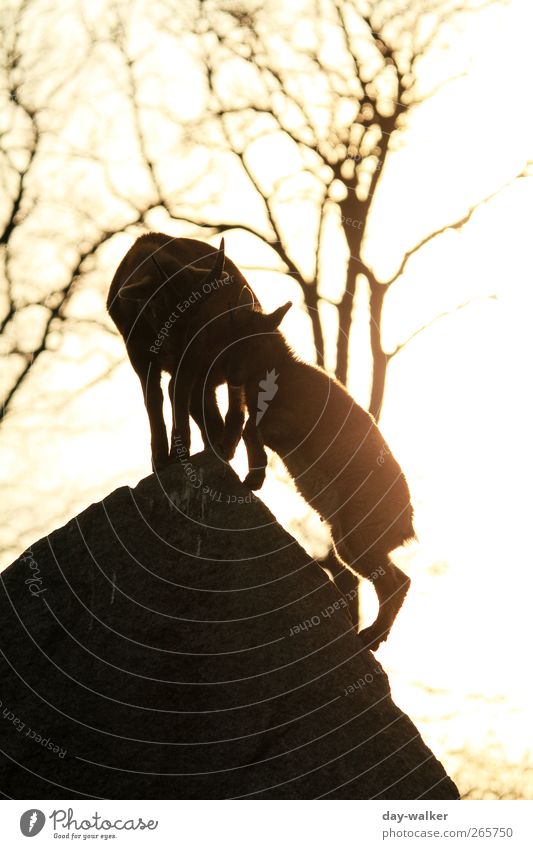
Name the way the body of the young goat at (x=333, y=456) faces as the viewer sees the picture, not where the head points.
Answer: to the viewer's left
